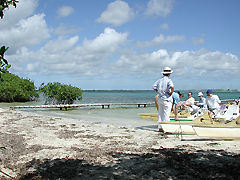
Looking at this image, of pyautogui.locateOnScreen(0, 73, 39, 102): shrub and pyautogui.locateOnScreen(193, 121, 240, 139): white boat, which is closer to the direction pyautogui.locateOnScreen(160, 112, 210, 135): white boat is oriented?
the shrub

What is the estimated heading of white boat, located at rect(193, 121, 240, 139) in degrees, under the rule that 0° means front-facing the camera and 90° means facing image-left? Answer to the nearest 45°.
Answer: approximately 90°

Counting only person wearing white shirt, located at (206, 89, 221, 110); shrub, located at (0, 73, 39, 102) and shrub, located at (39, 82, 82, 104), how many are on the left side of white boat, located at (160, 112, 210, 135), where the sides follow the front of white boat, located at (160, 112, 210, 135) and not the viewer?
0

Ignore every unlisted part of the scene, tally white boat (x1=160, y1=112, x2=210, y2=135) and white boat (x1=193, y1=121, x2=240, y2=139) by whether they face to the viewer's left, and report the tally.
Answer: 2

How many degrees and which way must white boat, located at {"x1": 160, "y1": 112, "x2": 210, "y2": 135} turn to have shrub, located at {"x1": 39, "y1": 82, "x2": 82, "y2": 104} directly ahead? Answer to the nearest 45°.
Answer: approximately 45° to its right

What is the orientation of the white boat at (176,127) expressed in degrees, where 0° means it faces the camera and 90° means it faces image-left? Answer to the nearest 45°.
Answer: approximately 90°

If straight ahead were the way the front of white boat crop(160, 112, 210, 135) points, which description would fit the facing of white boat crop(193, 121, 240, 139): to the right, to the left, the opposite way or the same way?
the same way

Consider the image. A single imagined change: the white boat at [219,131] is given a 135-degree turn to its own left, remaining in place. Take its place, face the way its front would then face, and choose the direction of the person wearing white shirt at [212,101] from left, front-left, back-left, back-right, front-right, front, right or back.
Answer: back-left

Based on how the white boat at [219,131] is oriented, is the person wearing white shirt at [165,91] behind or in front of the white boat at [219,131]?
in front

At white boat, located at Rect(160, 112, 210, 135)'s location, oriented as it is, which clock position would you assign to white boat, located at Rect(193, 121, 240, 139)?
white boat, located at Rect(193, 121, 240, 139) is roughly at 7 o'clock from white boat, located at Rect(160, 112, 210, 135).

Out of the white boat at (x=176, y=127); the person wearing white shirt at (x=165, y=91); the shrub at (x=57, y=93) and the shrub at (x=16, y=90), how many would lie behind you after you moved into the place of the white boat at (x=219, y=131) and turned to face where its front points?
0

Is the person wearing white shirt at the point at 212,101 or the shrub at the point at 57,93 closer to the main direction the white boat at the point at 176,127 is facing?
the shrub

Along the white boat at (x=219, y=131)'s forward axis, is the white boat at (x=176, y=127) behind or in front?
in front

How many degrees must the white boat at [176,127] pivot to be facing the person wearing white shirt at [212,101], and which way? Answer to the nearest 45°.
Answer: approximately 135° to its right
